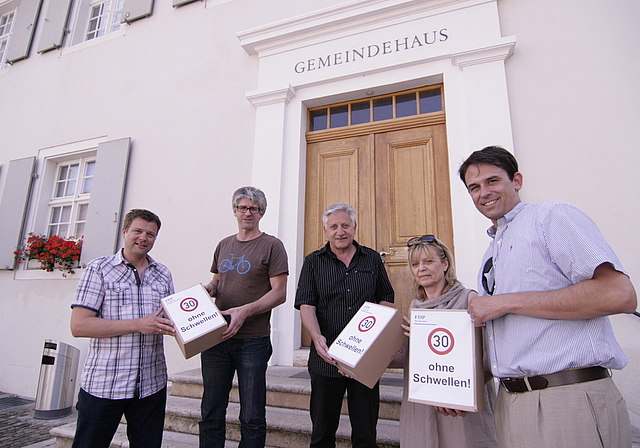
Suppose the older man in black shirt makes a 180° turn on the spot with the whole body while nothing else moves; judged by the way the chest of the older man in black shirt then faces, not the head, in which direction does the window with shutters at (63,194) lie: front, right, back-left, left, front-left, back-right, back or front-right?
front-left

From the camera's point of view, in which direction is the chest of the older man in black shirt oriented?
toward the camera

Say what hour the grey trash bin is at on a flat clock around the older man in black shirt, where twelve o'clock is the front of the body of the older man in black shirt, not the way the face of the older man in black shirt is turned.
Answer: The grey trash bin is roughly at 4 o'clock from the older man in black shirt.

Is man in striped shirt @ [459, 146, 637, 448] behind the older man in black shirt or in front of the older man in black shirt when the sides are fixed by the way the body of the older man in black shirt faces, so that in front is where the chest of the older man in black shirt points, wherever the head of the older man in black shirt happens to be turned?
in front

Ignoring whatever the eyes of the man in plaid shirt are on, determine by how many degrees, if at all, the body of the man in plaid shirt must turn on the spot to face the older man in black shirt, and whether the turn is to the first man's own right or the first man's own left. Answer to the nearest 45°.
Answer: approximately 45° to the first man's own left

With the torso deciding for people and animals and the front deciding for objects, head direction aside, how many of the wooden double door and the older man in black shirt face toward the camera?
2

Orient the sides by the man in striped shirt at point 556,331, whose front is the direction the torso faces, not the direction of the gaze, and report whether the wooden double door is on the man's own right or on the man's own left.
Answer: on the man's own right

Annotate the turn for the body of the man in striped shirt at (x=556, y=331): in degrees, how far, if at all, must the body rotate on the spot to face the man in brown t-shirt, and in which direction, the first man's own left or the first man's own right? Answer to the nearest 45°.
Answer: approximately 45° to the first man's own right

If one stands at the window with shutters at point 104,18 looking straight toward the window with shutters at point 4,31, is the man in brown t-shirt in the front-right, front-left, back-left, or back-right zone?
back-left

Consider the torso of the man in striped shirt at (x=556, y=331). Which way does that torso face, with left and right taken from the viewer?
facing the viewer and to the left of the viewer

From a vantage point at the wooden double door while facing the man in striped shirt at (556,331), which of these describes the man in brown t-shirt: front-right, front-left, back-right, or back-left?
front-right

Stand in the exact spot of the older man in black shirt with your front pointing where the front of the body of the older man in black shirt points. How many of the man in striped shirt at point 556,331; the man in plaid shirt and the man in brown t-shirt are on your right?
2

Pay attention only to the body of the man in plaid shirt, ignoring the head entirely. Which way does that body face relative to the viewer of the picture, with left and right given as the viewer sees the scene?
facing the viewer and to the right of the viewer

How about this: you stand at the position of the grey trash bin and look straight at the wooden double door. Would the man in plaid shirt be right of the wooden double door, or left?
right

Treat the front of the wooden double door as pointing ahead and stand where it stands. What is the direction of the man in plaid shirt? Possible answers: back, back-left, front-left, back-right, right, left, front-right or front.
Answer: front-right

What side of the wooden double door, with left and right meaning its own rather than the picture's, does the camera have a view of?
front
